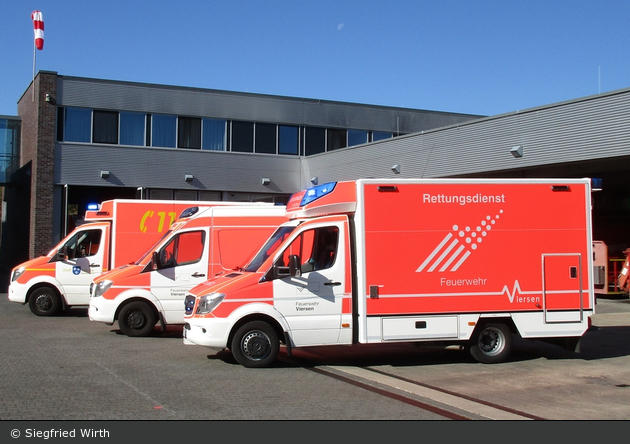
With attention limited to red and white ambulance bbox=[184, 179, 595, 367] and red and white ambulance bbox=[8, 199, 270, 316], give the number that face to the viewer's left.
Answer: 2

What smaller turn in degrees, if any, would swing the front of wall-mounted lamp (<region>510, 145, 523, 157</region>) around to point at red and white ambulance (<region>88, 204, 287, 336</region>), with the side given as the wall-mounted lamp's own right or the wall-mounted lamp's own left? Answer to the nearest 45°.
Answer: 0° — it already faces it

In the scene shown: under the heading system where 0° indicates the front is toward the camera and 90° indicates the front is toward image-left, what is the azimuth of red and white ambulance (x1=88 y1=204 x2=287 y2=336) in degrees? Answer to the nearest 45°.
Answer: approximately 90°

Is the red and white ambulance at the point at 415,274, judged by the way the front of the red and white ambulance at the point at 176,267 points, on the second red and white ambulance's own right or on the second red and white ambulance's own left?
on the second red and white ambulance's own left

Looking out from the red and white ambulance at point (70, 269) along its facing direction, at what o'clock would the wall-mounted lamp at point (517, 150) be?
The wall-mounted lamp is roughly at 6 o'clock from the red and white ambulance.

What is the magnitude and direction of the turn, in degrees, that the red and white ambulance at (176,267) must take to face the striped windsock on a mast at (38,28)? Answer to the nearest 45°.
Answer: approximately 90° to its right

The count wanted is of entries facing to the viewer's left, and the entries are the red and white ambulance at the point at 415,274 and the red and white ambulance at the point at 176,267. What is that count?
2

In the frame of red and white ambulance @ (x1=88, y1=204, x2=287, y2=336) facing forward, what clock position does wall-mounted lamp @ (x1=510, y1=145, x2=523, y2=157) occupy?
The wall-mounted lamp is roughly at 5 o'clock from the red and white ambulance.

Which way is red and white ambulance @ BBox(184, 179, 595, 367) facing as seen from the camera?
to the viewer's left

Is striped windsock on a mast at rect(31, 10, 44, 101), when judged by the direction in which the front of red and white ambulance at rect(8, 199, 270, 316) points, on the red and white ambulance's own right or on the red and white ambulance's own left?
on the red and white ambulance's own right

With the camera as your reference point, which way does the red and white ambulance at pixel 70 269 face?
facing to the left of the viewer
